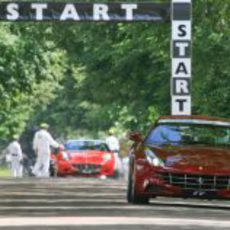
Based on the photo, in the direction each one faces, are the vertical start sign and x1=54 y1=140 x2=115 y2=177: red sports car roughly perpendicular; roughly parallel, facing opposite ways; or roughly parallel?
roughly parallel

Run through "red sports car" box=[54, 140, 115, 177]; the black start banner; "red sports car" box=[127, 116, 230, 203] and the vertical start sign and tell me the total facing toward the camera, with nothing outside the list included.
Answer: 4

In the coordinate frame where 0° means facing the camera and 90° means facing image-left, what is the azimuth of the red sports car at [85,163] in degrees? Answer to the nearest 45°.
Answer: approximately 0°

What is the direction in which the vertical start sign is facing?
toward the camera

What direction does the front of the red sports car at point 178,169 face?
toward the camera

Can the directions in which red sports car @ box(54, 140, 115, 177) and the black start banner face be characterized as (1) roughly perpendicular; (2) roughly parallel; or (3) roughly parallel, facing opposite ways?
roughly parallel

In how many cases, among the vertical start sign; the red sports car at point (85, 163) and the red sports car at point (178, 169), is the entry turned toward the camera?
3

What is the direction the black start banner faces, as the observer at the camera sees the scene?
facing the viewer

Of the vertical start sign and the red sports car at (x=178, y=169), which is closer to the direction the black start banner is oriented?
the red sports car

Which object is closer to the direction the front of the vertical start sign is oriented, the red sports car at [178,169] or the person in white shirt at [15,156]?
the red sports car

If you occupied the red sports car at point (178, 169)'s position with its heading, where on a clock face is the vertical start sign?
The vertical start sign is roughly at 6 o'clock from the red sports car.

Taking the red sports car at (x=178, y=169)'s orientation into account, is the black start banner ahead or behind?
behind
